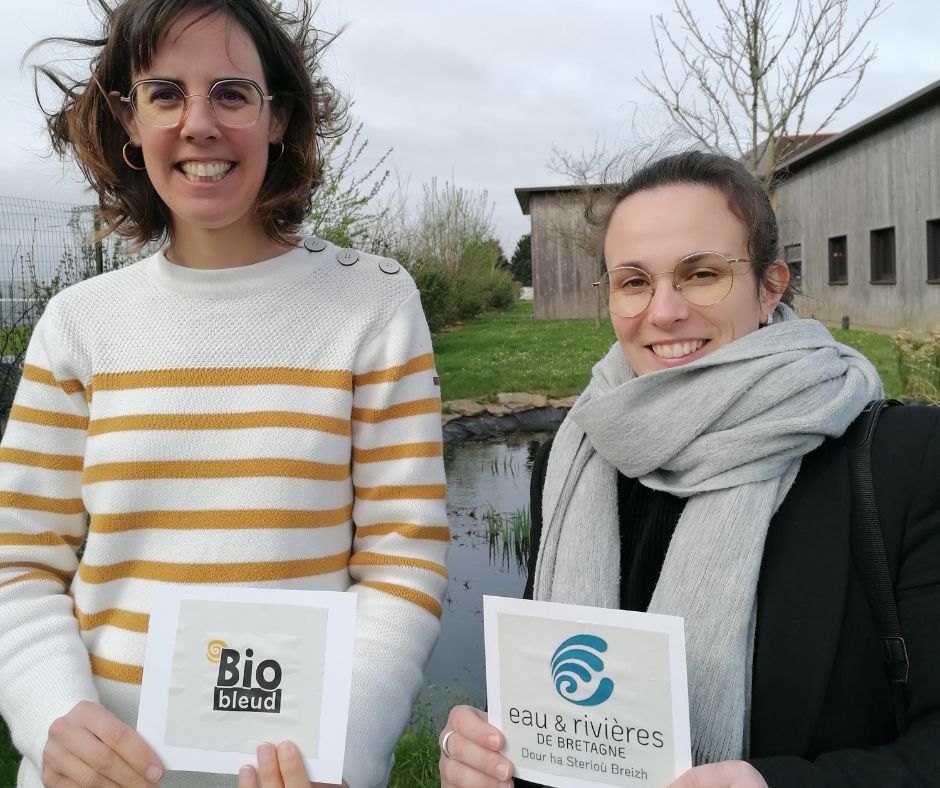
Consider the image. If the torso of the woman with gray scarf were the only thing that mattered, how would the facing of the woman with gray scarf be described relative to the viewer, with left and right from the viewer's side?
facing the viewer and to the left of the viewer

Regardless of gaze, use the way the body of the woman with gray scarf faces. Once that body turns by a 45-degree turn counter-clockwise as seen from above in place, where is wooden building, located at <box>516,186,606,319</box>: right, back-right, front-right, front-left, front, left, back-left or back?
back
